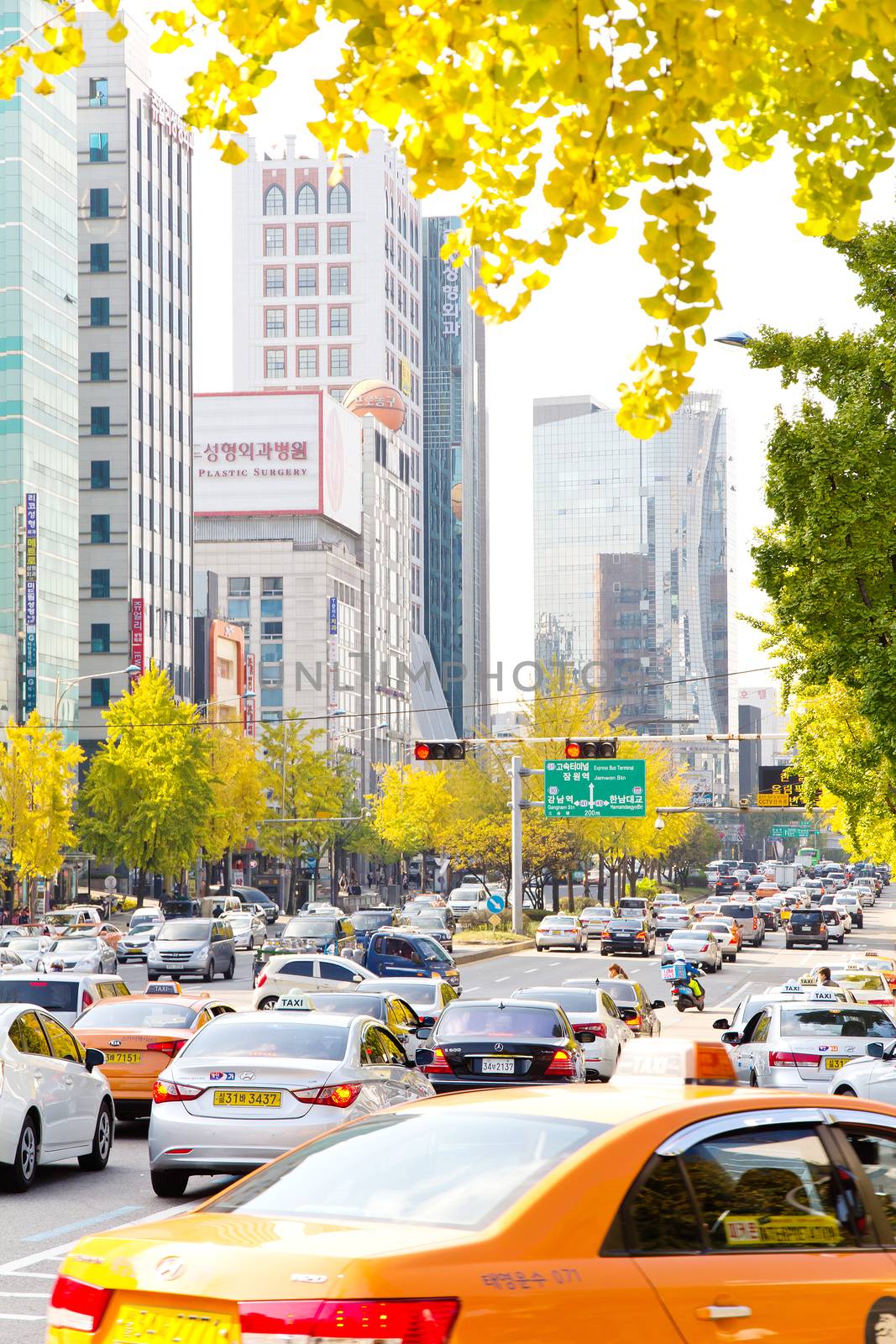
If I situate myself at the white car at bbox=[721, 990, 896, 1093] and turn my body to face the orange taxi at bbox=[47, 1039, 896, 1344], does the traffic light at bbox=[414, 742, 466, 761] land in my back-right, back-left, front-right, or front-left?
back-right

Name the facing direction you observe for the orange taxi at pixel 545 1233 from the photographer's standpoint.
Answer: facing away from the viewer and to the right of the viewer

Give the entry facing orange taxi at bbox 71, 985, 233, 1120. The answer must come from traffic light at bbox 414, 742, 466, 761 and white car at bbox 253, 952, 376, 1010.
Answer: the traffic light

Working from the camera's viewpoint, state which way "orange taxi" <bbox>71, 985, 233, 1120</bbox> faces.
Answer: facing away from the viewer and to the right of the viewer

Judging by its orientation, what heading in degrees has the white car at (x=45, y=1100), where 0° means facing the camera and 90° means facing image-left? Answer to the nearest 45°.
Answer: approximately 225°

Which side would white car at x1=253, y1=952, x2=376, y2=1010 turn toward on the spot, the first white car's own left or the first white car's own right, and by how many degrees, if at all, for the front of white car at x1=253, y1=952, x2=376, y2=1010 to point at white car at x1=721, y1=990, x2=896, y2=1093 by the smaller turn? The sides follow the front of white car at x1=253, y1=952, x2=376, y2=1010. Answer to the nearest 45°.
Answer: approximately 90° to the first white car's own right

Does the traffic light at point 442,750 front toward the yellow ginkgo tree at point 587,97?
yes
